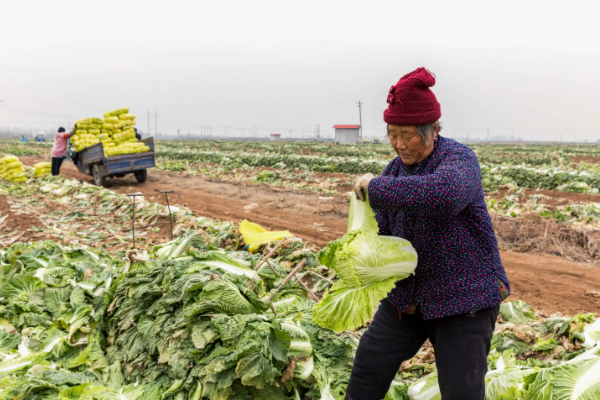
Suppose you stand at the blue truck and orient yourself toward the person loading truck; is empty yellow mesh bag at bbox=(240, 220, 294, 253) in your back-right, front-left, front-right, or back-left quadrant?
back-left

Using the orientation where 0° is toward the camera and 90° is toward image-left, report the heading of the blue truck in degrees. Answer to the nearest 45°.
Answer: approximately 135°

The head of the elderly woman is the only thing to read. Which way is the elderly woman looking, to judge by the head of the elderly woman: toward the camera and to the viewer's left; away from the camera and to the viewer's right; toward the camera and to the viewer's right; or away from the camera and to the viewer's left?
toward the camera and to the viewer's left

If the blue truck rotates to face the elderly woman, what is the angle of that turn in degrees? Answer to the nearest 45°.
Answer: approximately 135° to its left

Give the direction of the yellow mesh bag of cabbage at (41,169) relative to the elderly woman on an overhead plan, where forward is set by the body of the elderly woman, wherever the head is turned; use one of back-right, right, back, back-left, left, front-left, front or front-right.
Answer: right

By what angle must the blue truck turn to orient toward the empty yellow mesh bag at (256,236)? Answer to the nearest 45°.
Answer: approximately 135° to its left

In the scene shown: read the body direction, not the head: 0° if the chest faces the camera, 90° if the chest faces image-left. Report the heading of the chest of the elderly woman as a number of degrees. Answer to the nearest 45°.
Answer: approximately 45°

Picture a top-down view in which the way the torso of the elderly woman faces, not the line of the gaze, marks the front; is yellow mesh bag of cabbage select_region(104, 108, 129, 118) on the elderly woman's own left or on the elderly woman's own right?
on the elderly woman's own right
